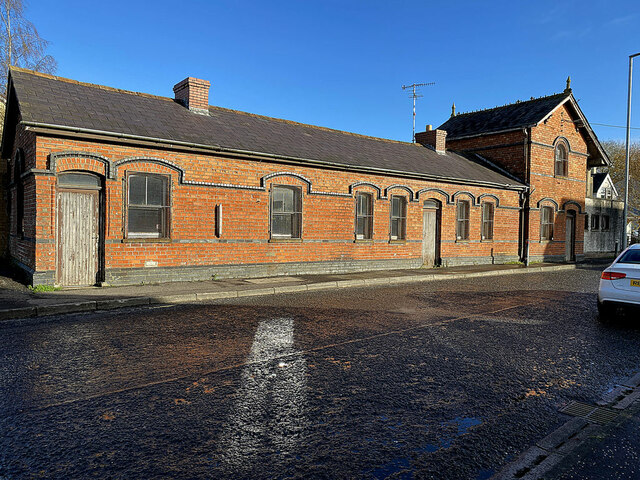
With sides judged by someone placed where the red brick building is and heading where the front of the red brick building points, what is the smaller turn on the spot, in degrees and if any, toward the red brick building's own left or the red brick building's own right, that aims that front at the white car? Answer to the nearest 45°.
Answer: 0° — it already faces it

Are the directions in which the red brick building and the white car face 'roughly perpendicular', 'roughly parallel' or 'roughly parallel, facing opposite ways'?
roughly perpendicular

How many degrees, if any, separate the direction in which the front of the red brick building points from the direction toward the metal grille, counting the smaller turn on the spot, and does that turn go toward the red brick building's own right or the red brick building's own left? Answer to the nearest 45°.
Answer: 0° — it already faces it

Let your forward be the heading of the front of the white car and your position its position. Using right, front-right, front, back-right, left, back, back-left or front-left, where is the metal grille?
back

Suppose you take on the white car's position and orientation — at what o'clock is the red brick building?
The red brick building is roughly at 9 o'clock from the white car.

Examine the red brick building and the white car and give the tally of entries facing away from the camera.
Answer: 1

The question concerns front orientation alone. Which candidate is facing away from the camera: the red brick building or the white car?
the white car

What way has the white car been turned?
away from the camera
